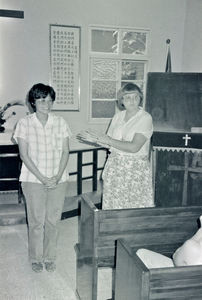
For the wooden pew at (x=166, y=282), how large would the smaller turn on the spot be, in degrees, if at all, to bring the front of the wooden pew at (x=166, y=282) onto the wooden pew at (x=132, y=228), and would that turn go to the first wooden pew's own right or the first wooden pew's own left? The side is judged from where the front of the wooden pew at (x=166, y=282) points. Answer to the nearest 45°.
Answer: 0° — it already faces it

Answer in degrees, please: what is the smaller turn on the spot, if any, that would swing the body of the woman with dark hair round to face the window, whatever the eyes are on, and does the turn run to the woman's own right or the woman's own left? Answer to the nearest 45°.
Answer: approximately 180°

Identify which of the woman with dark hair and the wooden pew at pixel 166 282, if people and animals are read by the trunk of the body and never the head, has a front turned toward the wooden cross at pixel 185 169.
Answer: the wooden pew

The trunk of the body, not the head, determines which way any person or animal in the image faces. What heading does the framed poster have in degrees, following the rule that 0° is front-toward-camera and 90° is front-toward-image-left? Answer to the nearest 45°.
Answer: approximately 0°

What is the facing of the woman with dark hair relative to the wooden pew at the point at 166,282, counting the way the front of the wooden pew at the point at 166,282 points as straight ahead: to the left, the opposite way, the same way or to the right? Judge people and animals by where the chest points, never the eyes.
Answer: the opposite way

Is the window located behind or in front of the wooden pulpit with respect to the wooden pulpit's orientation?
behind

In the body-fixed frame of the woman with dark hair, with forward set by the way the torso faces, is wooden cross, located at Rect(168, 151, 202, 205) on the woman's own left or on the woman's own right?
on the woman's own left

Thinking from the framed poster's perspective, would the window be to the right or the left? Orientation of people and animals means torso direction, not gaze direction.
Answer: on its left

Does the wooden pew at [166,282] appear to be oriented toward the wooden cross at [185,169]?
yes

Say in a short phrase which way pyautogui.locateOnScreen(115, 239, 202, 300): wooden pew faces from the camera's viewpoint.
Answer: facing away from the viewer

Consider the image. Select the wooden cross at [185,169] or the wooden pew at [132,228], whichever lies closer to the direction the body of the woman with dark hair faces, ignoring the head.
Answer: the wooden pew

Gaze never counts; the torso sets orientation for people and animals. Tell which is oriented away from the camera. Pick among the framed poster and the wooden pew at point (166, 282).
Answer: the wooden pew
